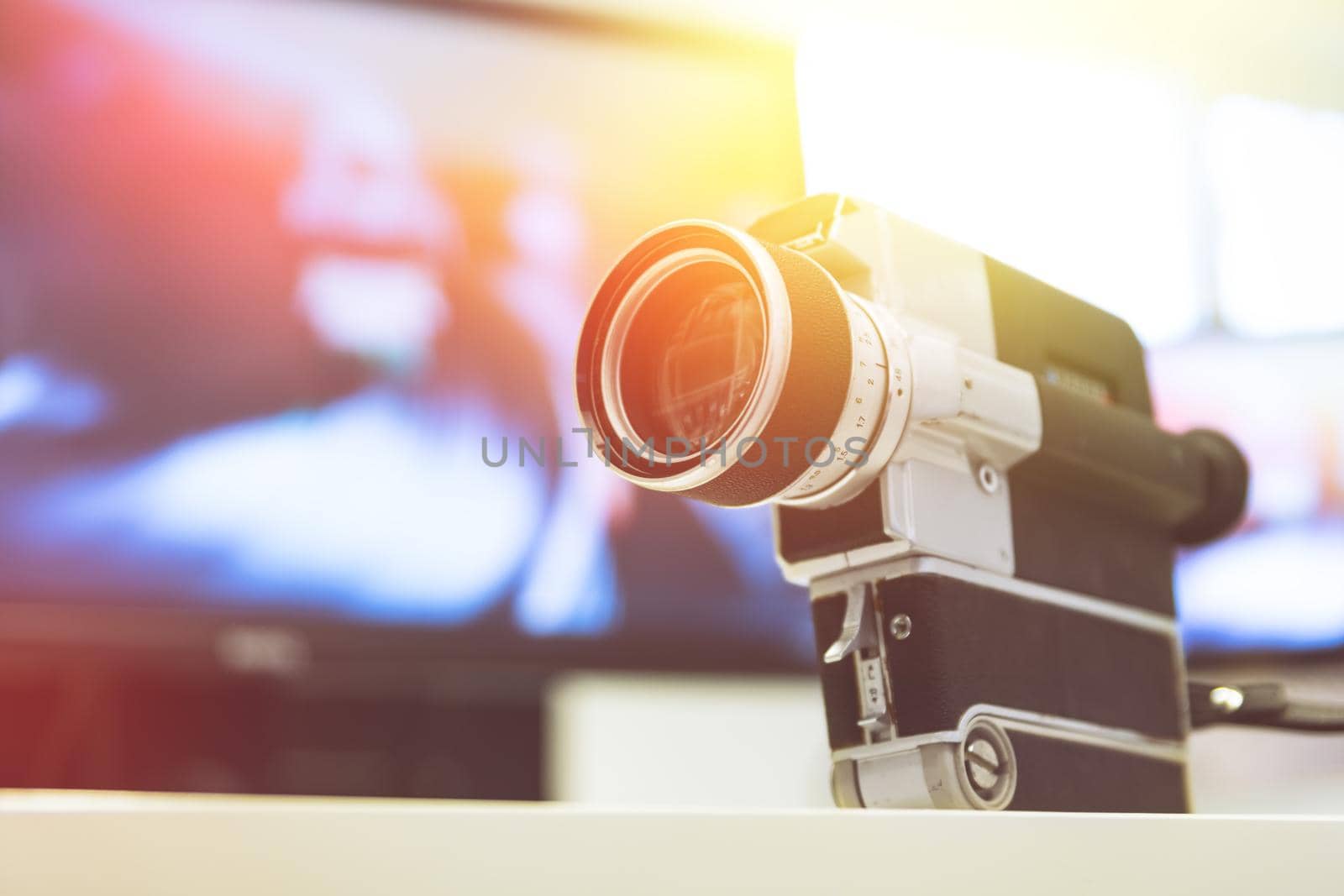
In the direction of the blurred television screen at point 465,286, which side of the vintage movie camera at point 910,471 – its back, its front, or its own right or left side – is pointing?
right

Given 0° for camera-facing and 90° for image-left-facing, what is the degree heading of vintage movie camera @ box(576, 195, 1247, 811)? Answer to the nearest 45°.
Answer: approximately 45°
